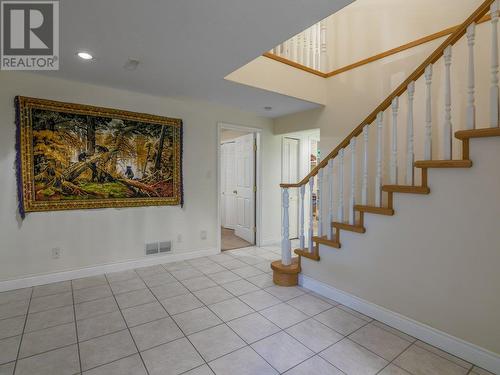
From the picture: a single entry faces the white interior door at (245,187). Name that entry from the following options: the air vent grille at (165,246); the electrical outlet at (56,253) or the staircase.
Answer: the staircase

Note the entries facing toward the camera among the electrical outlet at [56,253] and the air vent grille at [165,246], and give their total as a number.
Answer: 2

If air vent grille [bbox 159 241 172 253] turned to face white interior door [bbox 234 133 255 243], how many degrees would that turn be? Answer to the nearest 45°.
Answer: approximately 135° to its left

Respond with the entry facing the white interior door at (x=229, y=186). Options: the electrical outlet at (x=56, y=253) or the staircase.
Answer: the staircase

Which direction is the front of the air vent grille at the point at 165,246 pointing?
toward the camera

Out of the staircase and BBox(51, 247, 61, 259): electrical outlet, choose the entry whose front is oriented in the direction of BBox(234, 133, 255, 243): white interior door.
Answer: the staircase

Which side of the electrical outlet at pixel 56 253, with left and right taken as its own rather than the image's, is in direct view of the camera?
front

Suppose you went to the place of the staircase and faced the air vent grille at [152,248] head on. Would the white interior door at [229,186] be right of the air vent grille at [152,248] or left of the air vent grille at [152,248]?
right

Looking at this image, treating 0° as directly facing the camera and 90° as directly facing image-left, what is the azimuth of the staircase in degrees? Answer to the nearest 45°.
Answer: approximately 135°

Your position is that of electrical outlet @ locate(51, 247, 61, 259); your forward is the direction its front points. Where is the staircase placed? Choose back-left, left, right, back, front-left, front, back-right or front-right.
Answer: front-left

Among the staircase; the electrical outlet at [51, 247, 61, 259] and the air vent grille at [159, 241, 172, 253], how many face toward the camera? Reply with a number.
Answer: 2
